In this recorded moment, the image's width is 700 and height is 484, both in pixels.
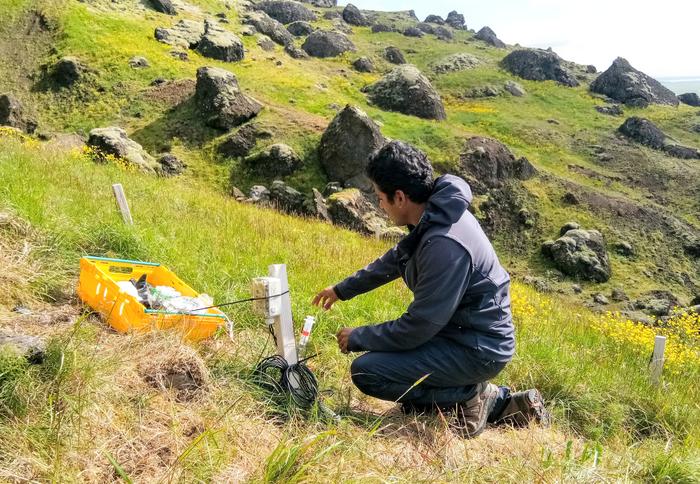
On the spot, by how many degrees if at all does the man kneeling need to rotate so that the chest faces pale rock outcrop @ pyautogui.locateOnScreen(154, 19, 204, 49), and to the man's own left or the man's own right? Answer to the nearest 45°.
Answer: approximately 45° to the man's own right

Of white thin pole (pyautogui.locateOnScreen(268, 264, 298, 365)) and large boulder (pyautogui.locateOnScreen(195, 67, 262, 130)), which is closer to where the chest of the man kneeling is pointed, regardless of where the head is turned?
the white thin pole

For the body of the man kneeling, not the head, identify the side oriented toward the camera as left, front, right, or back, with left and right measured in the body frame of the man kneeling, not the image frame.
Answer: left

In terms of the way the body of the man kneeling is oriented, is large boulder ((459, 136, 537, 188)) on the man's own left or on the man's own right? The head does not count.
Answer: on the man's own right

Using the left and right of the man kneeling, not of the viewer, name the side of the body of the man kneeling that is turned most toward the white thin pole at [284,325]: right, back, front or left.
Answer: front

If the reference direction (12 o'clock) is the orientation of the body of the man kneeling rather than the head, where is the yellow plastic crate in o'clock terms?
The yellow plastic crate is roughly at 12 o'clock from the man kneeling.

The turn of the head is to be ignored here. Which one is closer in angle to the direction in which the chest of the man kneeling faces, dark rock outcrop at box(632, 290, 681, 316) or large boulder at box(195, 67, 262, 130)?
the large boulder

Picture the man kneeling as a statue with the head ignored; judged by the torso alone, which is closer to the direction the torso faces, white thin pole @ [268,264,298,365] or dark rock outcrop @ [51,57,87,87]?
the white thin pole

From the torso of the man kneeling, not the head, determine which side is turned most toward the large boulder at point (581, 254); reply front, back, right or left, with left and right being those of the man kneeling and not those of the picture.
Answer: right

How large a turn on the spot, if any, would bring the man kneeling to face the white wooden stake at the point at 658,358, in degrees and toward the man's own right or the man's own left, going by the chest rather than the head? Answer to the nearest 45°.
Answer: approximately 135° to the man's own right
